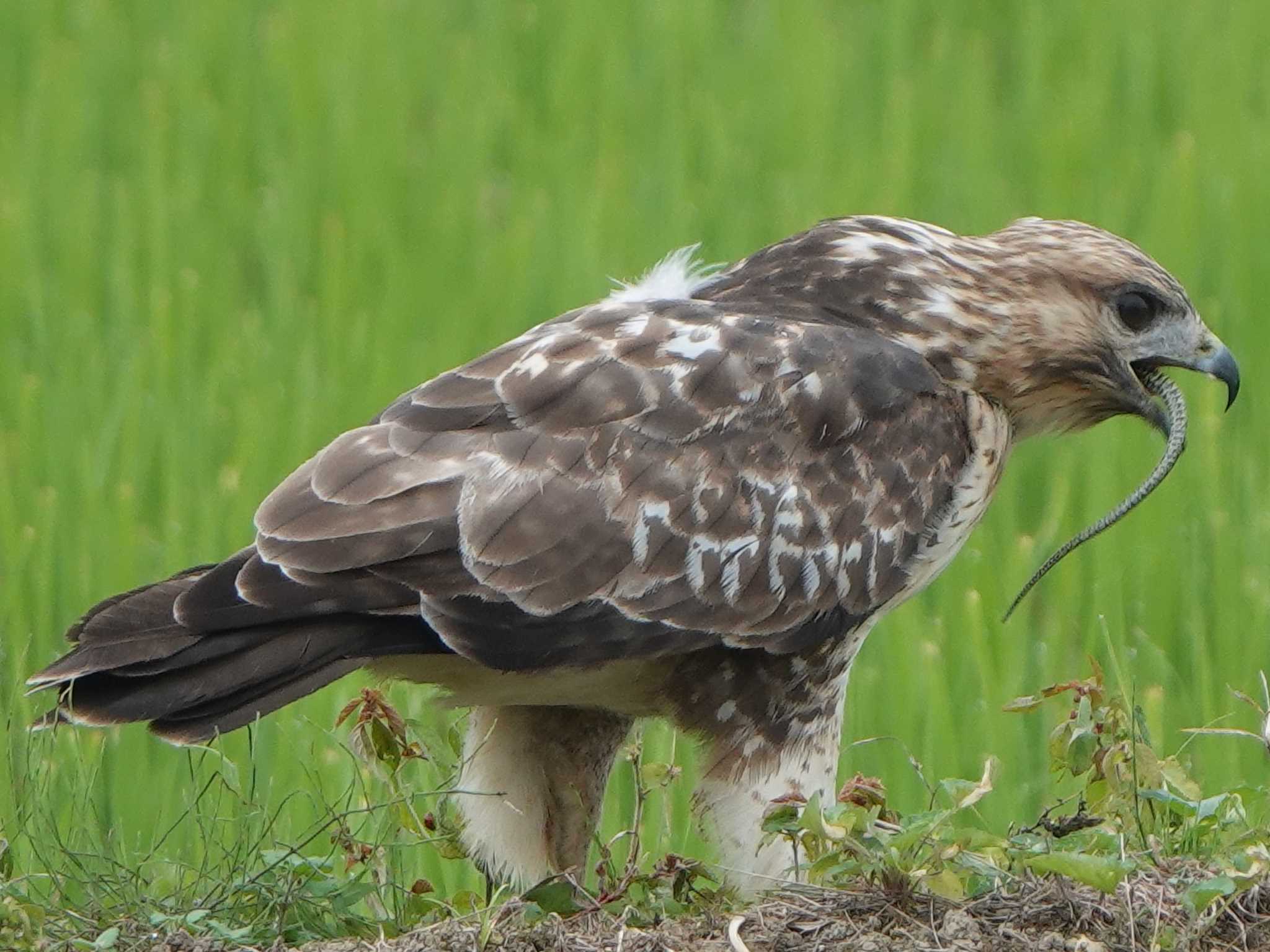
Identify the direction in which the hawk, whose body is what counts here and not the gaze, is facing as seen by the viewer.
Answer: to the viewer's right
